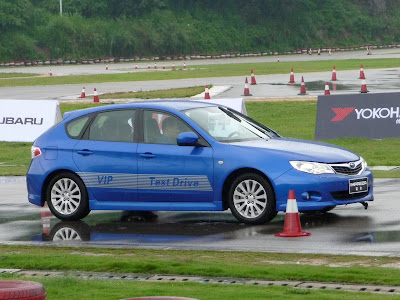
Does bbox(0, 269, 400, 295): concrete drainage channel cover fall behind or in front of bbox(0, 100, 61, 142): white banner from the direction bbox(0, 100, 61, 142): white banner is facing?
in front

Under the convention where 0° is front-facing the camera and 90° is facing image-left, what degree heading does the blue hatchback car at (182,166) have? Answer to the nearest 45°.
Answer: approximately 315°

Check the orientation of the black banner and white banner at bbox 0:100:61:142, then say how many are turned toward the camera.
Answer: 2

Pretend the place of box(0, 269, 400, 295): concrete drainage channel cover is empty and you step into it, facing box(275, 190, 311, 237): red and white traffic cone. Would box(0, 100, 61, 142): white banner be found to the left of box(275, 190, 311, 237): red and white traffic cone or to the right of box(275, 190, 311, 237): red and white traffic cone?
left

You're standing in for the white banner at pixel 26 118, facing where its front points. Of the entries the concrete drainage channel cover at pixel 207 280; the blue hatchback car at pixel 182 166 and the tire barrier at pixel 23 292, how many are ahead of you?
3

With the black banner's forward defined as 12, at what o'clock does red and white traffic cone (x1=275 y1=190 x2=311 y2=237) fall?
The red and white traffic cone is roughly at 12 o'clock from the black banner.

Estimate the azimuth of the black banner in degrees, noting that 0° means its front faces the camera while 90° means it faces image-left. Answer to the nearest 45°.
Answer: approximately 0°

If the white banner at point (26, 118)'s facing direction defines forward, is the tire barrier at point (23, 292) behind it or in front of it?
in front

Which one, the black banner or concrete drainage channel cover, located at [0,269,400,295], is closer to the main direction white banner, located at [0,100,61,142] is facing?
the concrete drainage channel cover

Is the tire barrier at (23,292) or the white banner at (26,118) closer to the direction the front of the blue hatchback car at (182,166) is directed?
the tire barrier
